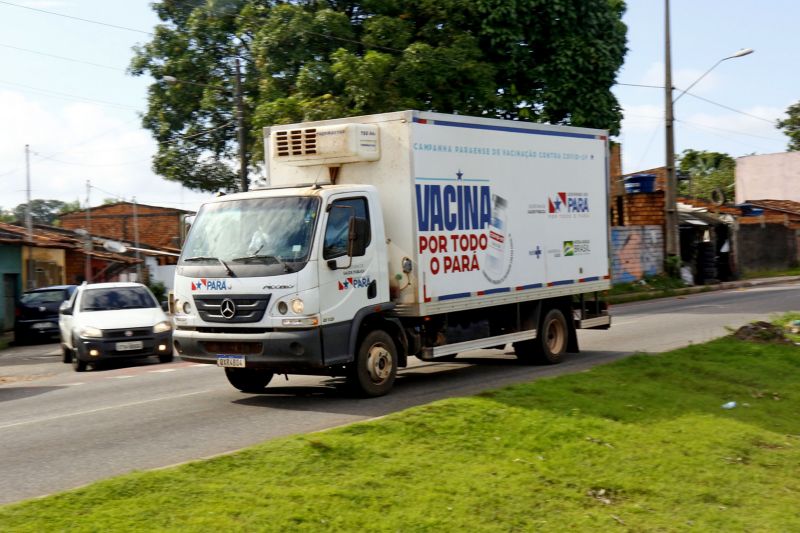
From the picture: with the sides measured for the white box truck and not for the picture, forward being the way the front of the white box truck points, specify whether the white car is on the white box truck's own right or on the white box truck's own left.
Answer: on the white box truck's own right

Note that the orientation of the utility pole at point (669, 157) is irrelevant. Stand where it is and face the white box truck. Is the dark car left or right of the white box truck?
right

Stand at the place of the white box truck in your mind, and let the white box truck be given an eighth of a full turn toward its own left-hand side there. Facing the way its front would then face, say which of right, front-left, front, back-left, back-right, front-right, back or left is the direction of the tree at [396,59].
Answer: back

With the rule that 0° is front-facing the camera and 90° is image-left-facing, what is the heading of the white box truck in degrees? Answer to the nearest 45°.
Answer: approximately 45°

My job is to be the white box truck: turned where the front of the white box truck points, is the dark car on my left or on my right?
on my right

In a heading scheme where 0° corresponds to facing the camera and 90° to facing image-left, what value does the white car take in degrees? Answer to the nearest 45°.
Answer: approximately 0°

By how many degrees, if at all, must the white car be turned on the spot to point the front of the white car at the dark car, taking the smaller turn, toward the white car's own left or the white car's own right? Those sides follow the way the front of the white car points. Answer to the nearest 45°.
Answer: approximately 180°
